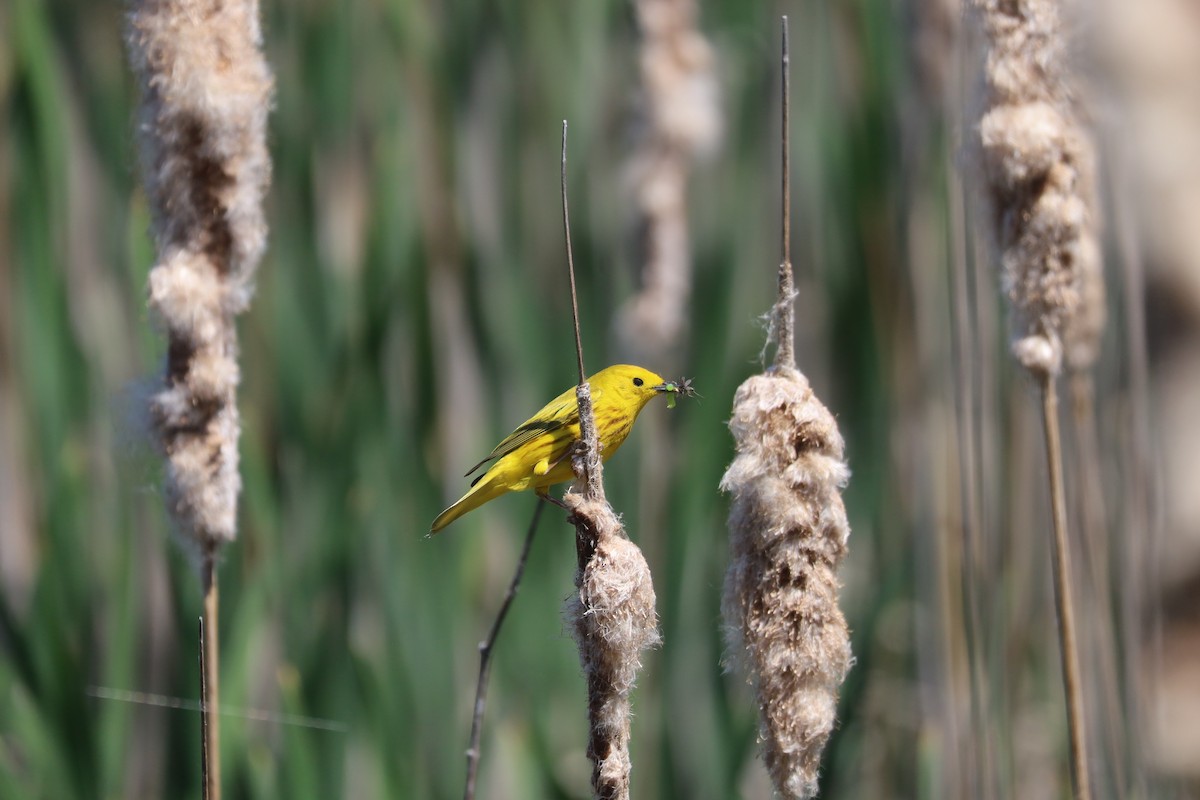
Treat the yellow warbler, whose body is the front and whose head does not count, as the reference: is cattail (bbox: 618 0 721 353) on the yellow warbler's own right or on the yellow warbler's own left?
on the yellow warbler's own left

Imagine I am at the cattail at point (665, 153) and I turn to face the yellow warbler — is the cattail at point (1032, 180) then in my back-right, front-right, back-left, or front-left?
front-left

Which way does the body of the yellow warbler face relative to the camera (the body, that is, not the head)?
to the viewer's right
